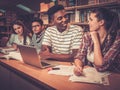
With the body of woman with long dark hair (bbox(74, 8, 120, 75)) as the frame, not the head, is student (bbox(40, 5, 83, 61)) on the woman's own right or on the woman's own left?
on the woman's own right

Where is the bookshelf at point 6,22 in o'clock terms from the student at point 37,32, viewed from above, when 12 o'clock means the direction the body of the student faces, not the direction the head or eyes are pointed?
The bookshelf is roughly at 4 o'clock from the student.

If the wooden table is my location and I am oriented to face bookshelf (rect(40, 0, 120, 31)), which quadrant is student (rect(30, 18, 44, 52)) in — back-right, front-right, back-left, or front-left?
front-left

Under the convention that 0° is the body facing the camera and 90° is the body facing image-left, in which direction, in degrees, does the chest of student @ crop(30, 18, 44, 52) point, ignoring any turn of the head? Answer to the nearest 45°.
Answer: approximately 45°

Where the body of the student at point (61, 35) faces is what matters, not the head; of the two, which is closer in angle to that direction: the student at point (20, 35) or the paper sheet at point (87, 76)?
the paper sheet

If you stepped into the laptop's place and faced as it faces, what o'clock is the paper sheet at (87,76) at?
The paper sheet is roughly at 3 o'clock from the laptop.

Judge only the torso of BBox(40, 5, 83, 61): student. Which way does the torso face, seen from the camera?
toward the camera

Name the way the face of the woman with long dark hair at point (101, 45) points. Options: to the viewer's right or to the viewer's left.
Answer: to the viewer's left

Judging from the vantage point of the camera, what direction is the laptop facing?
facing away from the viewer and to the right of the viewer

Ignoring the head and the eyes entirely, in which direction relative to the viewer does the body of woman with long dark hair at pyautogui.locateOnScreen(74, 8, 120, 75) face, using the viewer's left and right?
facing the viewer and to the left of the viewer

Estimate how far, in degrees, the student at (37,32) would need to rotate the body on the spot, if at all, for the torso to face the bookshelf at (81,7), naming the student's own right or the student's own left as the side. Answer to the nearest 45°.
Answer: approximately 135° to the student's own left

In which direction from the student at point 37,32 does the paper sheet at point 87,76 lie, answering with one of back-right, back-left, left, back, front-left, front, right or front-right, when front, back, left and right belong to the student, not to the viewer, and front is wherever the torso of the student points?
front-left

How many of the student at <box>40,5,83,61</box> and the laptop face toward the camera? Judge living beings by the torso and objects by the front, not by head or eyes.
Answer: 1

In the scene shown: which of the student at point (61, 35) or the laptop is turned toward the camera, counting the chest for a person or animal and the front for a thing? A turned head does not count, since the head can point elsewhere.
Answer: the student

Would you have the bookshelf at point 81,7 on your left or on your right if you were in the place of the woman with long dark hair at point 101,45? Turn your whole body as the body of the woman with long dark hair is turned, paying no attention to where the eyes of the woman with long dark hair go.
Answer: on your right

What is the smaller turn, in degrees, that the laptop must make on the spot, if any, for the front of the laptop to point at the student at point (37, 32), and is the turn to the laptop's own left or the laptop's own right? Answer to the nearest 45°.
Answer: approximately 45° to the laptop's own left

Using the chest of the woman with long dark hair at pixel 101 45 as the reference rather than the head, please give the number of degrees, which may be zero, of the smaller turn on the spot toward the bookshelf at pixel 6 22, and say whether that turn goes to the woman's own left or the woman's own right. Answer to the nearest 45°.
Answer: approximately 90° to the woman's own right
